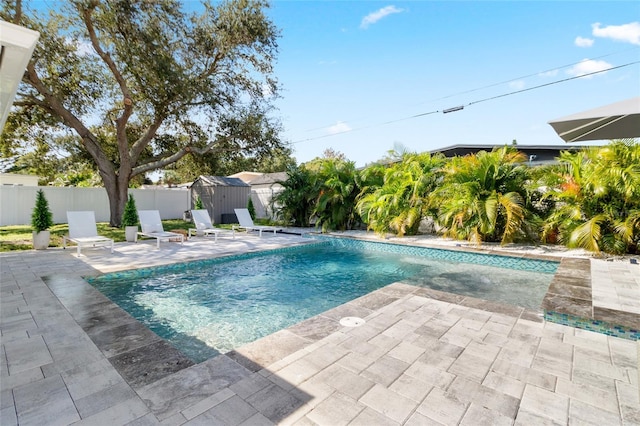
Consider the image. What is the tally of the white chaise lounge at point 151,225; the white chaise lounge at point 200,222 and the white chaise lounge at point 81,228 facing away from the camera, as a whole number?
0

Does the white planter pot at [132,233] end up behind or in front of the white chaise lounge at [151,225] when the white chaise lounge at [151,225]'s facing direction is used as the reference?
behind

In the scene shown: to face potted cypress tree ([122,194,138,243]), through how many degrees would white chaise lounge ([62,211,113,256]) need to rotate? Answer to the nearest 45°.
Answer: approximately 90° to its left

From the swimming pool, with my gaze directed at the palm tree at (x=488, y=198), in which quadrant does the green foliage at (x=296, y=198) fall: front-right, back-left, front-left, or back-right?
front-left

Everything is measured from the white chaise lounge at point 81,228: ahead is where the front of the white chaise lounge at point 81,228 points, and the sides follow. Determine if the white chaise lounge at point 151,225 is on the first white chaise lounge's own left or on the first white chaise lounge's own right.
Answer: on the first white chaise lounge's own left

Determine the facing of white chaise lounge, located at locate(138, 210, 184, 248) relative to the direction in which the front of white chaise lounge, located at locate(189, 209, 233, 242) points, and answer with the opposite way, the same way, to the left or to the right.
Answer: the same way

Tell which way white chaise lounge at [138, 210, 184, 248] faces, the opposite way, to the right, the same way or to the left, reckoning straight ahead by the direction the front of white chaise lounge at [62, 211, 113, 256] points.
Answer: the same way

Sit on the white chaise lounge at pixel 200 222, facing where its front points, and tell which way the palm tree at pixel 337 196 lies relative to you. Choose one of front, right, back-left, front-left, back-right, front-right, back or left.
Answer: front-left

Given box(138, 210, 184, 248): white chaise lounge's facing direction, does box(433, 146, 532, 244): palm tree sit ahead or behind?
ahead

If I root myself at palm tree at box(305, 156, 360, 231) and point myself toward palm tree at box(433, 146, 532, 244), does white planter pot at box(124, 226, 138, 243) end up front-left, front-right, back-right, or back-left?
back-right

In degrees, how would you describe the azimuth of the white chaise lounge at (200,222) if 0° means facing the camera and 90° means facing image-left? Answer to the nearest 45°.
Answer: approximately 315°

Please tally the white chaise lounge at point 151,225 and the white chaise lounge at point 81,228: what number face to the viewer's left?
0
